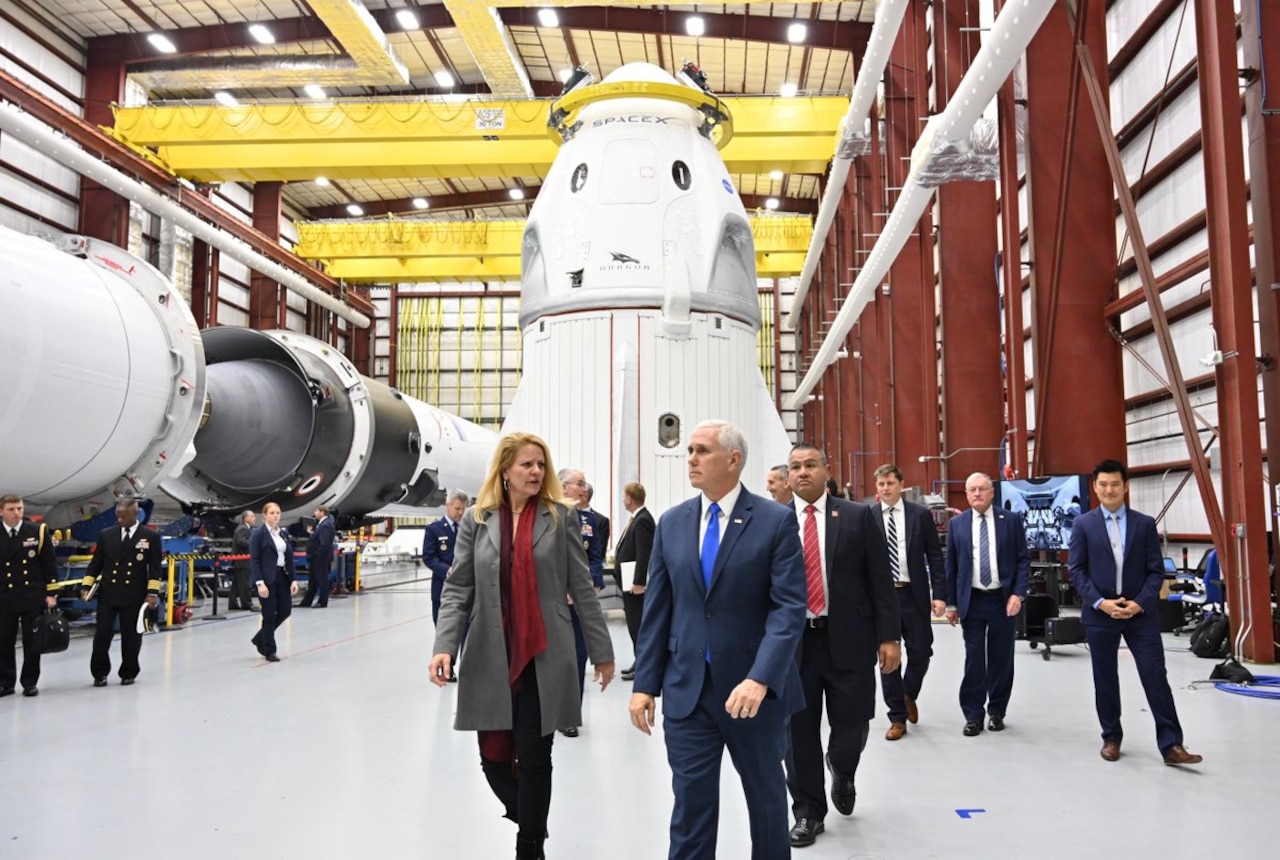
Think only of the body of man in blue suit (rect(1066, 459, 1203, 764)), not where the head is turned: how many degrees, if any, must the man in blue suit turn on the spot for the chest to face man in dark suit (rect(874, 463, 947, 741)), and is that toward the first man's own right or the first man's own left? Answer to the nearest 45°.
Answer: approximately 90° to the first man's own right

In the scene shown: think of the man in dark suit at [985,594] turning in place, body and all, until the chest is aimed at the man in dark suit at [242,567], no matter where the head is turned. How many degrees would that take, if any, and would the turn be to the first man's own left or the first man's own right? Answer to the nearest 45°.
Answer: approximately 135° to the first man's own right

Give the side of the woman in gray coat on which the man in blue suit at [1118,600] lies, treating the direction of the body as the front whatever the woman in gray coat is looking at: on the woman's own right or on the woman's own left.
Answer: on the woman's own left

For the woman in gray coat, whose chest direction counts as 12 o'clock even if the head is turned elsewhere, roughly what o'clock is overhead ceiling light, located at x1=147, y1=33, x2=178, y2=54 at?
The overhead ceiling light is roughly at 5 o'clock from the woman in gray coat.

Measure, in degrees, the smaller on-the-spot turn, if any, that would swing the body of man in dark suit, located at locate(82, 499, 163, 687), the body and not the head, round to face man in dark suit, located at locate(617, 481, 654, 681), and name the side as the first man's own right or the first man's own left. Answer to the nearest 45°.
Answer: approximately 45° to the first man's own left

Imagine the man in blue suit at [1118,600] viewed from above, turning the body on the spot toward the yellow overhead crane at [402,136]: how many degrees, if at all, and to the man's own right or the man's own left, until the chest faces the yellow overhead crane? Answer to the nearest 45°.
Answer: approximately 135° to the man's own right

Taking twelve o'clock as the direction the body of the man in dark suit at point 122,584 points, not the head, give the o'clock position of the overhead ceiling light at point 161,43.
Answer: The overhead ceiling light is roughly at 6 o'clock from the man in dark suit.

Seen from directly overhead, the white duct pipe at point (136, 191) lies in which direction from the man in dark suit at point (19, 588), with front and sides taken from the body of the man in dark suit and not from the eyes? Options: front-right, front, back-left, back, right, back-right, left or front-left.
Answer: back

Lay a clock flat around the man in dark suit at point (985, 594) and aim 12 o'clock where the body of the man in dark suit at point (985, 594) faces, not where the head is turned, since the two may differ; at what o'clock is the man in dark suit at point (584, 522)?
the man in dark suit at point (584, 522) is roughly at 3 o'clock from the man in dark suit at point (985, 594).
